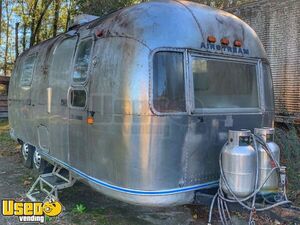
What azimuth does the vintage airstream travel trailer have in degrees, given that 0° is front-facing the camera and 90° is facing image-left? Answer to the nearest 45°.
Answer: approximately 315°

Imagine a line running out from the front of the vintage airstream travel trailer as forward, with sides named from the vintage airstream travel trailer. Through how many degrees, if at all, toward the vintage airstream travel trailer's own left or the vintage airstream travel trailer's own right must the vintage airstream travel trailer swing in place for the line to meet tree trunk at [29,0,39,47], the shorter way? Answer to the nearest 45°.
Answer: approximately 135° to the vintage airstream travel trailer's own left

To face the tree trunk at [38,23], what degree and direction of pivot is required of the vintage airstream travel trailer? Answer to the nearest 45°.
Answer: approximately 135° to its left
